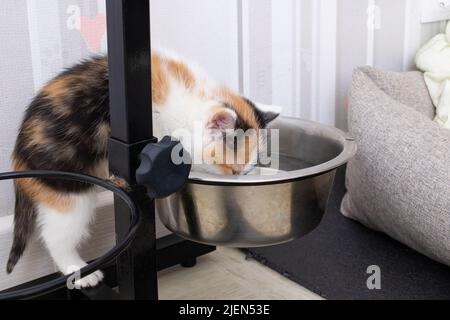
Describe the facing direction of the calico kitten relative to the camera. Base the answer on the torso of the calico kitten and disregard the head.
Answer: to the viewer's right
